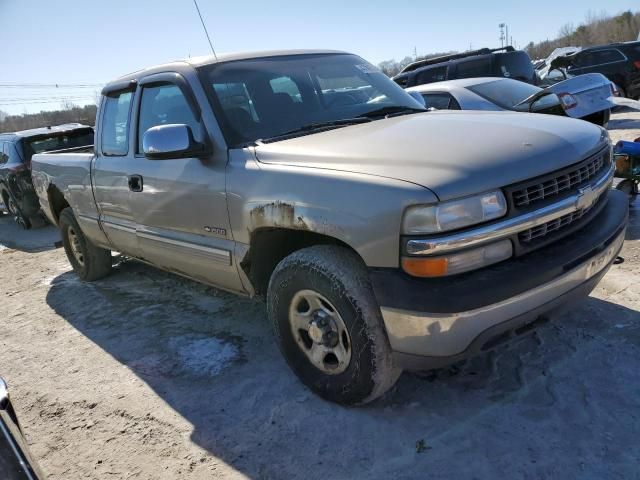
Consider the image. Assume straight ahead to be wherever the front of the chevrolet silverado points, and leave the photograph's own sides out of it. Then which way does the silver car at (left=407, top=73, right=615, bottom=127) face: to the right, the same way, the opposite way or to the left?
the opposite way

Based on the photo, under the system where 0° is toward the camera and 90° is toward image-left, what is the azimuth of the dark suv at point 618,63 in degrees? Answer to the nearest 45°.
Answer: approximately 135°

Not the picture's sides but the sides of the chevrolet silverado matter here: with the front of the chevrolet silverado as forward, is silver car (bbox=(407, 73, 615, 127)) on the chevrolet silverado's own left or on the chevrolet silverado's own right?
on the chevrolet silverado's own left

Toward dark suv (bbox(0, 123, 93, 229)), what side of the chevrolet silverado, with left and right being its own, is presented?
back

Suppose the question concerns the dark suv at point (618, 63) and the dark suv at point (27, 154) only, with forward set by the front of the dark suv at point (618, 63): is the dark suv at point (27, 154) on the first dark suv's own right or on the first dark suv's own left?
on the first dark suv's own left

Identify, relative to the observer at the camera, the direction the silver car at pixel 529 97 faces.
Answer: facing away from the viewer and to the left of the viewer

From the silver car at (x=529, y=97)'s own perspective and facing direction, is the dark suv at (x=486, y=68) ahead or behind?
ahead
